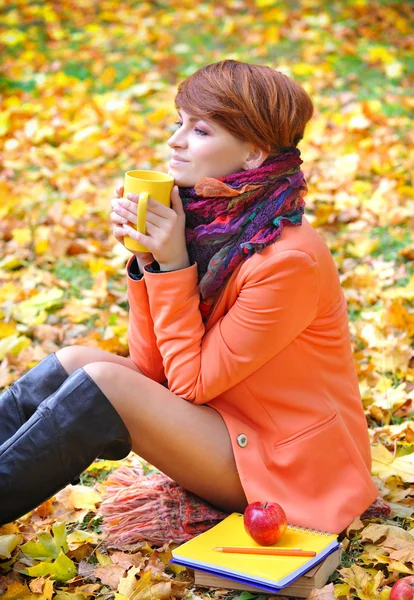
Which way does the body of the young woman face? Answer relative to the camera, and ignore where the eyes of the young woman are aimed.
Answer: to the viewer's left
